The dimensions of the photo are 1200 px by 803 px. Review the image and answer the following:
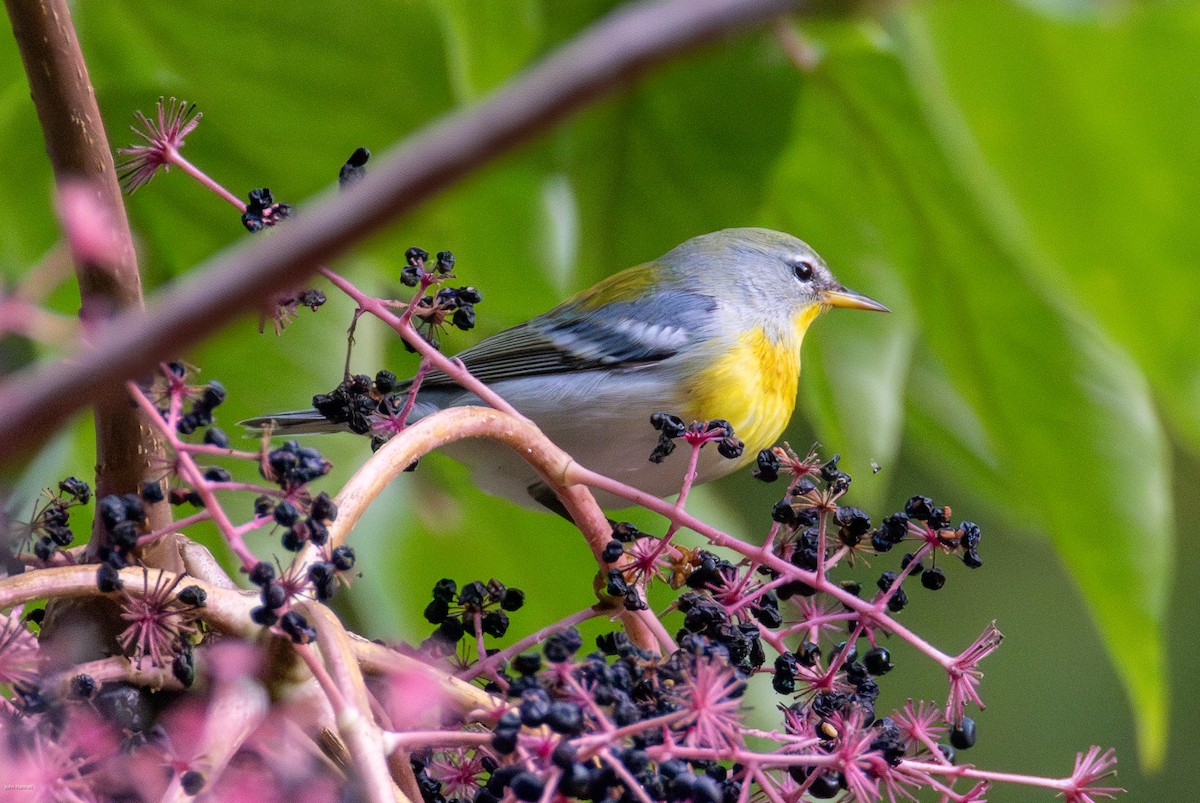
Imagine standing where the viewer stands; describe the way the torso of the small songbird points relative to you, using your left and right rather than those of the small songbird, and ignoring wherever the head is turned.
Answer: facing to the right of the viewer

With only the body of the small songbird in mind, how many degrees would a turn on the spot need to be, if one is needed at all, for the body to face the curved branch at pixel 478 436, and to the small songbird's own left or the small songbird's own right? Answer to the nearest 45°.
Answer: approximately 90° to the small songbird's own right

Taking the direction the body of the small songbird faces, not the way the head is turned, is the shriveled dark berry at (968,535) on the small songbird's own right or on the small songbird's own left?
on the small songbird's own right
